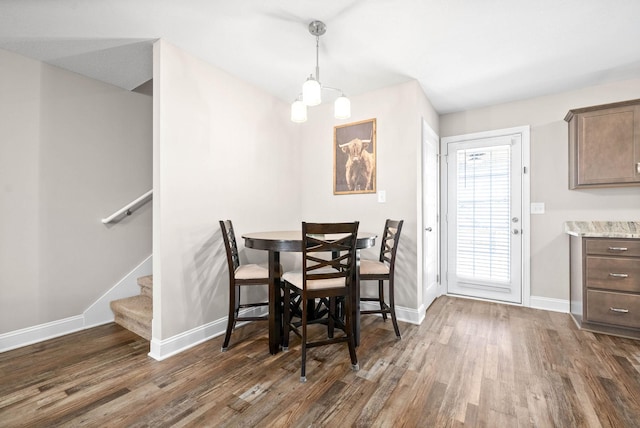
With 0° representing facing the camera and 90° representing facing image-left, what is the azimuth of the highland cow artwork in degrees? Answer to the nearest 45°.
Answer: approximately 45°

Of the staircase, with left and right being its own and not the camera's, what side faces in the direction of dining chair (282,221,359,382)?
left

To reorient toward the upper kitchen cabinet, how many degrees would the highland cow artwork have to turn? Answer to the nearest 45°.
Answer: approximately 135° to its left

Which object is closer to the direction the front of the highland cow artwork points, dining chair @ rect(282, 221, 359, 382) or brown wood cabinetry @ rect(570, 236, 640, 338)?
the dining chair

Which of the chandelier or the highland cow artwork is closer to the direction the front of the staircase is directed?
the chandelier

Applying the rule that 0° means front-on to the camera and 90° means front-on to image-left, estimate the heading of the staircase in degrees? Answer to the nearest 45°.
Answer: approximately 45°
